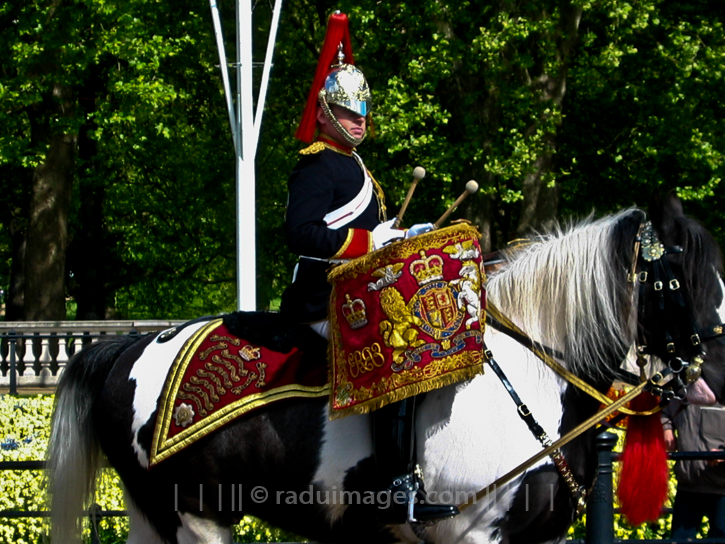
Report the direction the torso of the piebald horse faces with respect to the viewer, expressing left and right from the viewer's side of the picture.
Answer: facing to the right of the viewer

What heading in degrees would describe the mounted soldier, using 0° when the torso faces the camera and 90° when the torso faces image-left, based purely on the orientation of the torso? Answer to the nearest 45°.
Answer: approximately 270°

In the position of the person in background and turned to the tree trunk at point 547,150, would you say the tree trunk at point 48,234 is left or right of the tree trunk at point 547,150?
left
